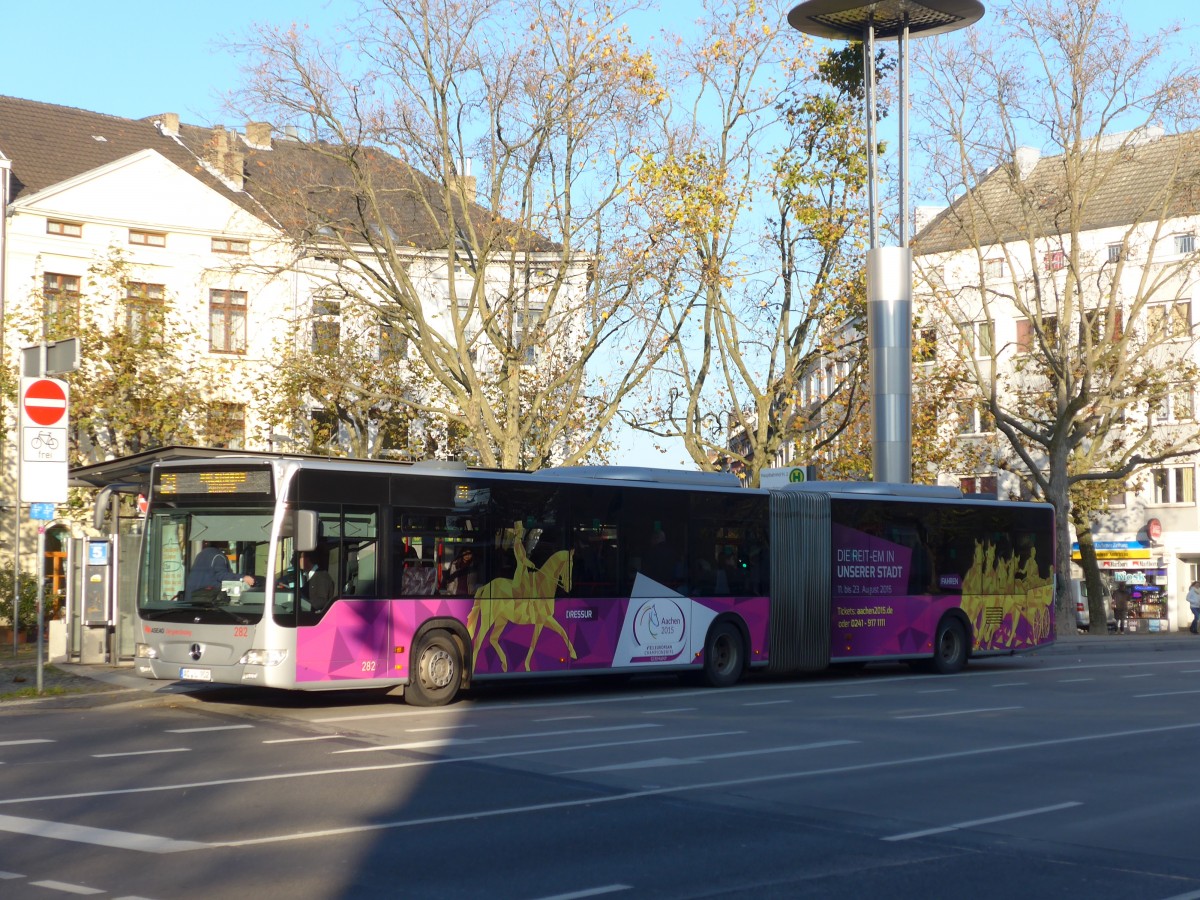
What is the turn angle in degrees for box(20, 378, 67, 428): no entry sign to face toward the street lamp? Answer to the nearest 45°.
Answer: approximately 135° to its left

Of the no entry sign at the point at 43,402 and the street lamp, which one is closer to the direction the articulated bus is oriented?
the no entry sign

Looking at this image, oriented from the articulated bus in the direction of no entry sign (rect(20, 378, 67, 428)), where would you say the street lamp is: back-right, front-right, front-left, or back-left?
back-right

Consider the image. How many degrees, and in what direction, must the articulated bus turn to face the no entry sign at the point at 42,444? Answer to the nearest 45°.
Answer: approximately 45° to its right

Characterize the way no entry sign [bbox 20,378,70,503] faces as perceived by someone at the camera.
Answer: facing the viewer

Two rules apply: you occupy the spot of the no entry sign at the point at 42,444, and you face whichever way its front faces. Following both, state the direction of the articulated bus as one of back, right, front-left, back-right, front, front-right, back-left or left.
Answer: left

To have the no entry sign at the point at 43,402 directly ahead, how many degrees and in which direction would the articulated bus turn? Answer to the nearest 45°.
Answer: approximately 45° to its right

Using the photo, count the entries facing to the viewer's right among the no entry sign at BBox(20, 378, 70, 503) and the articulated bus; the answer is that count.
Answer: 0

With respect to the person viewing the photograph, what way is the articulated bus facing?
facing the viewer and to the left of the viewer

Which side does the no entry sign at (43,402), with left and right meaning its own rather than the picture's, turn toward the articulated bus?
left
